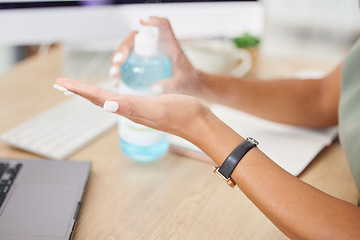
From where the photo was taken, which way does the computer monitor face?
toward the camera

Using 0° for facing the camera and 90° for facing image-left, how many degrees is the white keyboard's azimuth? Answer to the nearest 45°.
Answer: approximately 315°
